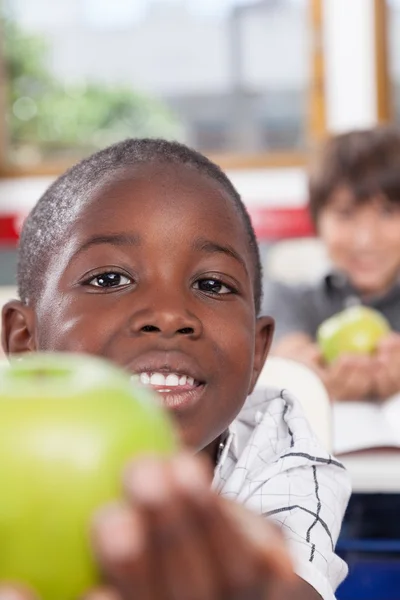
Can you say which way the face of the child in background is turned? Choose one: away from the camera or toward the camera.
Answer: toward the camera

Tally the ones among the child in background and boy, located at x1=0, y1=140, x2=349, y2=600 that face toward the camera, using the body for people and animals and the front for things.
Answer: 2

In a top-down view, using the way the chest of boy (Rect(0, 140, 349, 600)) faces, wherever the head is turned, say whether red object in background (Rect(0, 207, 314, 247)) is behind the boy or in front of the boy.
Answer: behind

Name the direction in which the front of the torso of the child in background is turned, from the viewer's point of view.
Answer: toward the camera

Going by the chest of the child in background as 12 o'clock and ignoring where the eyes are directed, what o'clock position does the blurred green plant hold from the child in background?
The blurred green plant is roughly at 5 o'clock from the child in background.

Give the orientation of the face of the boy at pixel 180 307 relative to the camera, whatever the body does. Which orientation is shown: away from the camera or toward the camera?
toward the camera

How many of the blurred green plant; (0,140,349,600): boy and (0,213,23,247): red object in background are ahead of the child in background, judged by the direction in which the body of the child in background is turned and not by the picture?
1

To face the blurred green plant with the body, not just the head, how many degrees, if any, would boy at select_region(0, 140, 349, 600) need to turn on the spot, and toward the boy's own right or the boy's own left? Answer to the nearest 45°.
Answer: approximately 180°

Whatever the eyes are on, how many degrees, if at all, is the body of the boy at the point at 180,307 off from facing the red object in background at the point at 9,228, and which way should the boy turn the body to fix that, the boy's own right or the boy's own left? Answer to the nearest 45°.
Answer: approximately 180°

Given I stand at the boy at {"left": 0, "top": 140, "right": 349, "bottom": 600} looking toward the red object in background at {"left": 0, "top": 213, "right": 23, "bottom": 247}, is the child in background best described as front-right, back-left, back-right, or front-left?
front-right

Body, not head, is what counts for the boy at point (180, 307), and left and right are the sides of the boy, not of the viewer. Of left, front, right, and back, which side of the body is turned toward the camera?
front

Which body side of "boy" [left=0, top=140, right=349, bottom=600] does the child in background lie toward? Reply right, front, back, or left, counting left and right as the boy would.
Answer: back

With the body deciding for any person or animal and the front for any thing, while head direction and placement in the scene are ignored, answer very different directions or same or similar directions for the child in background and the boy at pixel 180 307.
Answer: same or similar directions

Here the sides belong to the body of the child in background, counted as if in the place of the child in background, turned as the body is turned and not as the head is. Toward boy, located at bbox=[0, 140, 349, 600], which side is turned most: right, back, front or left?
front

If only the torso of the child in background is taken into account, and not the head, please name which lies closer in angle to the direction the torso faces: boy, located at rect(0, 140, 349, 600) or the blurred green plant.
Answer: the boy
